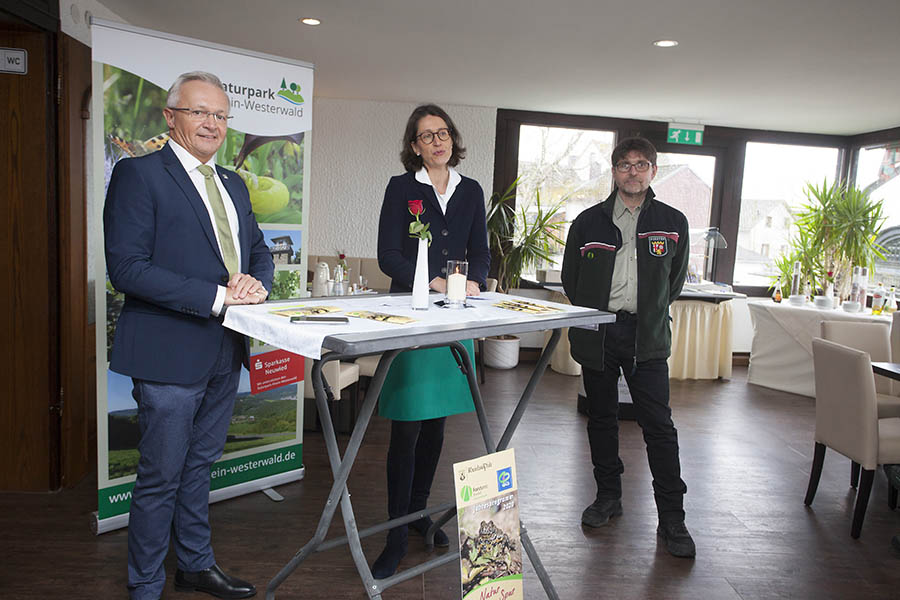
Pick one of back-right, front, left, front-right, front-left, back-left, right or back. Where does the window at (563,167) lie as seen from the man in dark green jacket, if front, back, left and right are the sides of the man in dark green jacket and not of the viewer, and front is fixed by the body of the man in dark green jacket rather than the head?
back

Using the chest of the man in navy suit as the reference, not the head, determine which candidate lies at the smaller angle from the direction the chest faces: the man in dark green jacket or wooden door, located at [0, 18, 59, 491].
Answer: the man in dark green jacket

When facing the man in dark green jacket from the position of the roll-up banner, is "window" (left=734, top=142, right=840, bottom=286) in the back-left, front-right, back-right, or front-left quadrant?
front-left

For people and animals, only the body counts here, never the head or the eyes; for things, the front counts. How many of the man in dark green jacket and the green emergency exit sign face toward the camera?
2

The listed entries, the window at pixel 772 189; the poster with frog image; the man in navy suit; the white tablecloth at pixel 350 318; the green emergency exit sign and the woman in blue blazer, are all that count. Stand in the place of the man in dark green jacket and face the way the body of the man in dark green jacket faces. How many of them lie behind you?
2

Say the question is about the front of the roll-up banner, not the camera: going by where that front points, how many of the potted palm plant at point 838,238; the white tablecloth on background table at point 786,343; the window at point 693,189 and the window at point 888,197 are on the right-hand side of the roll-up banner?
0

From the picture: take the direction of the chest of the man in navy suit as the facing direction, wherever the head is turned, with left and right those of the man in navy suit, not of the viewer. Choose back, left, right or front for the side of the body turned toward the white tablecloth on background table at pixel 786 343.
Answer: left

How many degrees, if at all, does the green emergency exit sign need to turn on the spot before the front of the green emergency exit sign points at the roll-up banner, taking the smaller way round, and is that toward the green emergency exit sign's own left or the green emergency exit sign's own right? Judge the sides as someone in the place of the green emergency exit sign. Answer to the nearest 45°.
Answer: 0° — it already faces it

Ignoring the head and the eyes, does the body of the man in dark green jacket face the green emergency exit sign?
no

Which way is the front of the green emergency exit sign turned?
toward the camera

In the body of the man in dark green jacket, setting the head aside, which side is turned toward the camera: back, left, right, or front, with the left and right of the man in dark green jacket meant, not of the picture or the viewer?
front

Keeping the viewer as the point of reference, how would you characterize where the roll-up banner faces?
facing the viewer and to the right of the viewer

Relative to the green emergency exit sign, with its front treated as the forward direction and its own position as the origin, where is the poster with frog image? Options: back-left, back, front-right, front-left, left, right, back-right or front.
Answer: front

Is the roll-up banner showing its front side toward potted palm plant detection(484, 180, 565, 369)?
no

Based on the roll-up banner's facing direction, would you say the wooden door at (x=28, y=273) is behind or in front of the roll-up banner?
behind

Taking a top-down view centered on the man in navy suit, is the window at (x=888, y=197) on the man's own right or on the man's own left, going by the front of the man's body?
on the man's own left

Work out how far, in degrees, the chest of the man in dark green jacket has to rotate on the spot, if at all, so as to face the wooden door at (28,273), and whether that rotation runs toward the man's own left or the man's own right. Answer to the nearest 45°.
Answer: approximately 90° to the man's own right

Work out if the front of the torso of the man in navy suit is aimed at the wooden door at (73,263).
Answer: no

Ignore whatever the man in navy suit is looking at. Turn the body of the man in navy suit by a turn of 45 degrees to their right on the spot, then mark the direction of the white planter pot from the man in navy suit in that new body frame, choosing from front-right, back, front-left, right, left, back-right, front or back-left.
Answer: back-left

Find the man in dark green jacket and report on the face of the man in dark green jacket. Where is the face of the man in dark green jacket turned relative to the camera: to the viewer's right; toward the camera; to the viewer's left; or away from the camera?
toward the camera
